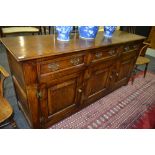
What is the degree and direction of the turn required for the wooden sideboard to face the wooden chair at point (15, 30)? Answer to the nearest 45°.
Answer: approximately 180°
